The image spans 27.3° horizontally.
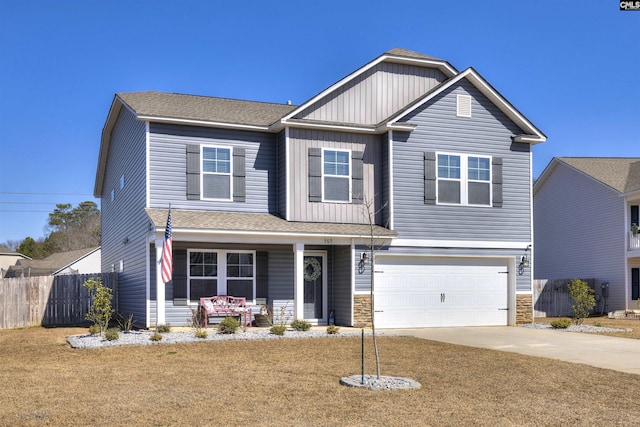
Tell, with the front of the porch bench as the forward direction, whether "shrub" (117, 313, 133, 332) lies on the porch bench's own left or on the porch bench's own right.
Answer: on the porch bench's own right

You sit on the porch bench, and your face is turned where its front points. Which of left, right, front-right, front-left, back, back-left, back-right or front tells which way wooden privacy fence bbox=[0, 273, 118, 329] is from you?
back-right

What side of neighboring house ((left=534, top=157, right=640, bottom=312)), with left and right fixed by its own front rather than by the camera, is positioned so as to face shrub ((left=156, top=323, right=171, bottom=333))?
right

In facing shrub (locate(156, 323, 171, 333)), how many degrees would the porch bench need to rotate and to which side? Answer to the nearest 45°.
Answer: approximately 45° to its right

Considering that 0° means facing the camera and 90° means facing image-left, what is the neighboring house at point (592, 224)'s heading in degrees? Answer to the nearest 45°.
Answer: approximately 315°

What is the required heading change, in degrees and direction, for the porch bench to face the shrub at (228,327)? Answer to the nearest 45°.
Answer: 0° — it already faces it

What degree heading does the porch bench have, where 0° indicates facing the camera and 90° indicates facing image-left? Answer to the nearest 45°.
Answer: approximately 0°
